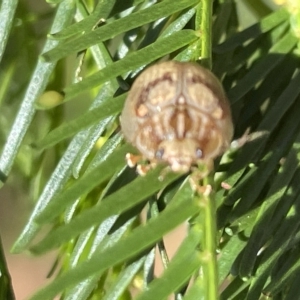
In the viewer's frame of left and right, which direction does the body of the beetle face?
facing the viewer
